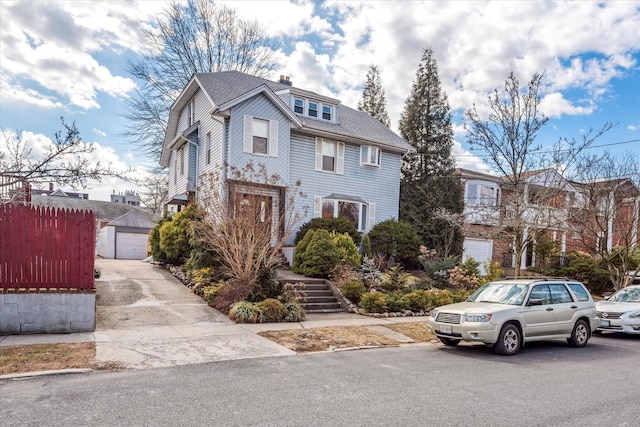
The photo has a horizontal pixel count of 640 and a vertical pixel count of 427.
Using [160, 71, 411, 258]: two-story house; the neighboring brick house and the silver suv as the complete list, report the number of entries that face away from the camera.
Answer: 0

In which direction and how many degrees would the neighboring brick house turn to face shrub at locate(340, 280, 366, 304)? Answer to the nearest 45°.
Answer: approximately 90° to its right

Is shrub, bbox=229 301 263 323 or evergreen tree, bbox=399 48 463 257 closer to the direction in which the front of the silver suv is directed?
the shrub

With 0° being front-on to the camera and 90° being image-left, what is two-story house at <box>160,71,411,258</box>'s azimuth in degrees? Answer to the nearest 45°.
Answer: approximately 315°

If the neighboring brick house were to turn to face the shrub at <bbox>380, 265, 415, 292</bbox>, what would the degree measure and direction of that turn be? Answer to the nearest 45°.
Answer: approximately 90° to its right

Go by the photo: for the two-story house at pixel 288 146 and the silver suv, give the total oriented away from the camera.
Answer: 0

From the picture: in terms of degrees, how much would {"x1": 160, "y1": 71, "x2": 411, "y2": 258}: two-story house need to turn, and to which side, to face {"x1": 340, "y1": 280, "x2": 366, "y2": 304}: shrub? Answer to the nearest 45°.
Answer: approximately 45° to its right

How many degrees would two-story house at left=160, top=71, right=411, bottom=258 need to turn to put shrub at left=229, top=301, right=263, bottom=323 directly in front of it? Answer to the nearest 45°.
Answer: approximately 45° to its right

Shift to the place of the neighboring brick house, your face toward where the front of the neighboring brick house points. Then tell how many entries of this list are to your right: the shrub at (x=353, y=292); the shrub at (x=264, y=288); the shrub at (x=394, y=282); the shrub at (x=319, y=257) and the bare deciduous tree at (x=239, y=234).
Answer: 5

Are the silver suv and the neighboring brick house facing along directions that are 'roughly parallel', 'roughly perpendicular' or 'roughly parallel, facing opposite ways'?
roughly perpendicular

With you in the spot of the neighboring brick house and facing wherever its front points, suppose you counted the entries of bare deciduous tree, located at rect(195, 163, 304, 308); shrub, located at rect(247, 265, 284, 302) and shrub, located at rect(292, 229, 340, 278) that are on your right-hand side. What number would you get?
3
